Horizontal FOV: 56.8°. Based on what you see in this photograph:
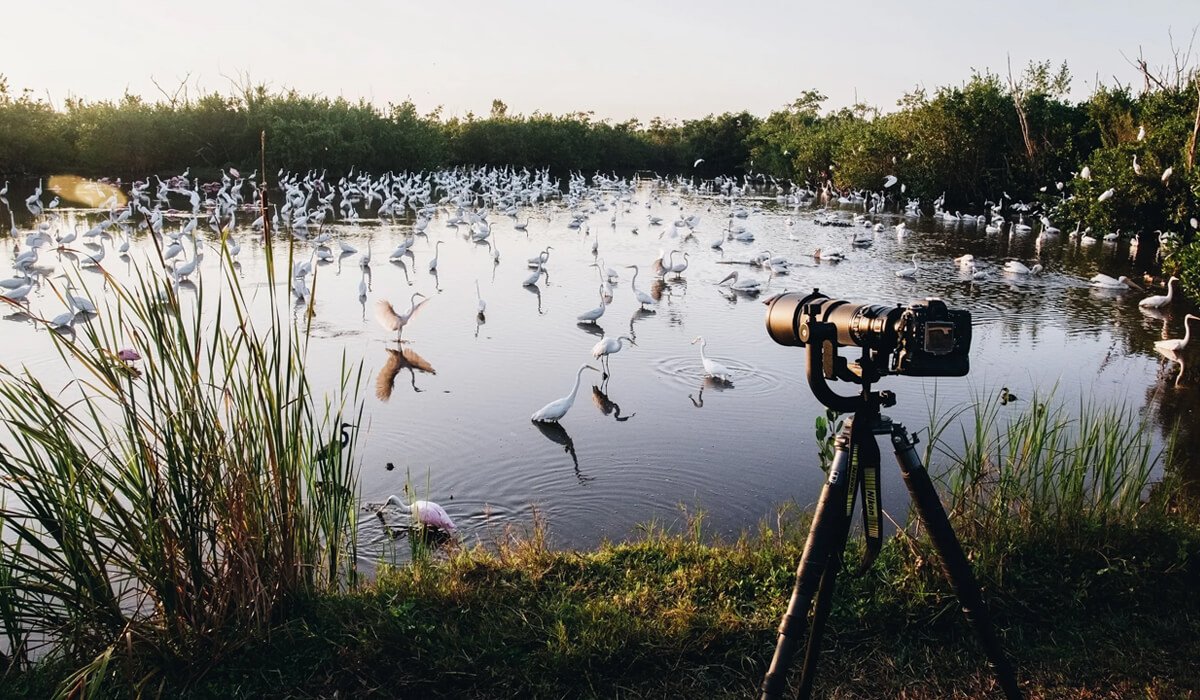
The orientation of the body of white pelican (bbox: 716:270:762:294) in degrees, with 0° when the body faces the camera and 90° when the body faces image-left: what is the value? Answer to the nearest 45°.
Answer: approximately 90°

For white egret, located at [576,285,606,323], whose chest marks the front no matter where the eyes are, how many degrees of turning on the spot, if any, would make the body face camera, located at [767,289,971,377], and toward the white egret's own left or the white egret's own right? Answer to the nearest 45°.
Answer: approximately 90° to the white egret's own right

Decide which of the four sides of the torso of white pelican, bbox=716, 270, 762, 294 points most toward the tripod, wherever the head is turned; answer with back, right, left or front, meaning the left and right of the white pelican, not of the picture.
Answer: left

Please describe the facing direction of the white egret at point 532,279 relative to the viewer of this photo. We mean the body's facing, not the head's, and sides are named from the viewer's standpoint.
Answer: facing to the right of the viewer

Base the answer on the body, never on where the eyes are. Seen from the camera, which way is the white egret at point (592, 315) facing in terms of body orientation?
to the viewer's right

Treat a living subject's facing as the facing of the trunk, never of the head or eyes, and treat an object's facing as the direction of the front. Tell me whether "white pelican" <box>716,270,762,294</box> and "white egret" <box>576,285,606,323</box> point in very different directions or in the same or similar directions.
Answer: very different directions

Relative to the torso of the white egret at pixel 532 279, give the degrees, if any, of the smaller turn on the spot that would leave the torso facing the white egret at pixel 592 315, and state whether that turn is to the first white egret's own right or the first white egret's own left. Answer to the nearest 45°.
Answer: approximately 90° to the first white egret's own right

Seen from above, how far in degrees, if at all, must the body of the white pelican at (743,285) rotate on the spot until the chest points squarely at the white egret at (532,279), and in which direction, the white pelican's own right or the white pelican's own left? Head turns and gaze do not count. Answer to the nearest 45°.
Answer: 0° — it already faces it

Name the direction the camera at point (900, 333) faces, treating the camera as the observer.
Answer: facing away from the viewer and to the left of the viewer
